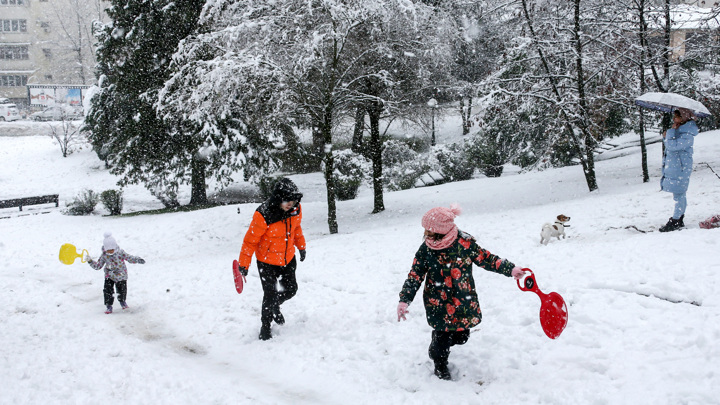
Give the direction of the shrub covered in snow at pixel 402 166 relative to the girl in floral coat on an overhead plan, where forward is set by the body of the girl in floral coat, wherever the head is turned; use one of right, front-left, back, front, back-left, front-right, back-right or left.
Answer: back-right

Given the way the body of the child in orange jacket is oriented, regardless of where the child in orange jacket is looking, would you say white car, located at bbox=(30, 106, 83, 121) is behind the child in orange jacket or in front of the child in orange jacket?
behind

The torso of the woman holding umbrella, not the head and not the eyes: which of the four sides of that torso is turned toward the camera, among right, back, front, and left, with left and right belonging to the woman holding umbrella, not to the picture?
left

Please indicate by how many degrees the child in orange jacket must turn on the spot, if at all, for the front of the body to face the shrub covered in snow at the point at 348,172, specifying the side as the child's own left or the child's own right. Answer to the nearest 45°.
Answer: approximately 135° to the child's own left

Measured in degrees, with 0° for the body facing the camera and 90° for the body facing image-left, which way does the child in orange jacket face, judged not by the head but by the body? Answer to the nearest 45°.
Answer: approximately 315°

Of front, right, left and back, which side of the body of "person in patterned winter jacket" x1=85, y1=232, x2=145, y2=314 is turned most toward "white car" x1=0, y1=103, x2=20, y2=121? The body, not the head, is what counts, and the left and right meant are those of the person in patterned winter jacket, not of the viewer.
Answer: back

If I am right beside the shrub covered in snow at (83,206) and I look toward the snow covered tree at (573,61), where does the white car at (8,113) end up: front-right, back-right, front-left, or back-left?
back-left

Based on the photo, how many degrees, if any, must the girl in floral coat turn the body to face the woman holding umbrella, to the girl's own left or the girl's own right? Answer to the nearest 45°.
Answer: approximately 180°
